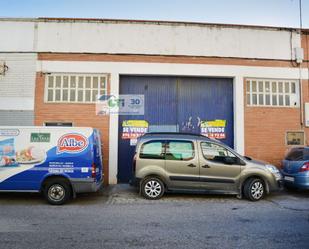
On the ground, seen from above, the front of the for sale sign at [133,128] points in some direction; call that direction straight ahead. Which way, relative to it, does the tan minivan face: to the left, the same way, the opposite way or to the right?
to the left

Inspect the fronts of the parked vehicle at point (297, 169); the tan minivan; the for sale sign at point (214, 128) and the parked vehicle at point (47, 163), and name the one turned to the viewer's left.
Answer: the parked vehicle at point (47, 163)

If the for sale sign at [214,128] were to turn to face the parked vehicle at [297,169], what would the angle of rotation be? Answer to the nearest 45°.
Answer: approximately 45° to its left

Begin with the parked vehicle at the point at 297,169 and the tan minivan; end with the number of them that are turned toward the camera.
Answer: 0

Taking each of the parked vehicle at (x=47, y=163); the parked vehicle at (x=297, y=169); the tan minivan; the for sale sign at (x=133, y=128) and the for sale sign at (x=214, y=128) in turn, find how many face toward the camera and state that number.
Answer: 2

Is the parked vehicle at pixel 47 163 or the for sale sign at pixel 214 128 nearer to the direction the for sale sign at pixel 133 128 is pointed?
the parked vehicle

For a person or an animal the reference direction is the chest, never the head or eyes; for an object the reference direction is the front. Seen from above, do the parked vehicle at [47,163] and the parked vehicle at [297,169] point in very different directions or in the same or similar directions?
very different directions

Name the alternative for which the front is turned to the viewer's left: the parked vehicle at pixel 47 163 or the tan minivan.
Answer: the parked vehicle

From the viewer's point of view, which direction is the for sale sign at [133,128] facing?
toward the camera

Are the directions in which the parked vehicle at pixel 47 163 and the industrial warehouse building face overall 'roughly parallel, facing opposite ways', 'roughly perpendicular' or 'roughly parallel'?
roughly perpendicular

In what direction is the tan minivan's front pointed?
to the viewer's right

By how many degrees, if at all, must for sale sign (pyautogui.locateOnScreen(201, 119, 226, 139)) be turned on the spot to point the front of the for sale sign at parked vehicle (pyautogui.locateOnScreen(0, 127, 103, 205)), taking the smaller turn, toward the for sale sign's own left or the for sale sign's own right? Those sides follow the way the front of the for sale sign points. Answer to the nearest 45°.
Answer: approximately 45° to the for sale sign's own right

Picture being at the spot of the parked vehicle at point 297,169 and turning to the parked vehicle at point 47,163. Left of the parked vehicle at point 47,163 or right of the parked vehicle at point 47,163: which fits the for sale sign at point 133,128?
right

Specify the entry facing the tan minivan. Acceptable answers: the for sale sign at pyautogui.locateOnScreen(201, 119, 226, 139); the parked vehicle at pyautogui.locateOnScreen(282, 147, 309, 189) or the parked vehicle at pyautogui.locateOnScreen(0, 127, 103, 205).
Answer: the for sale sign

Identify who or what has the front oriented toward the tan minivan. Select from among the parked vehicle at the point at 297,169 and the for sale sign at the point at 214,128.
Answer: the for sale sign

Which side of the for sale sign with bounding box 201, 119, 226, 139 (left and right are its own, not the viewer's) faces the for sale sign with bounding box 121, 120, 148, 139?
right
